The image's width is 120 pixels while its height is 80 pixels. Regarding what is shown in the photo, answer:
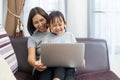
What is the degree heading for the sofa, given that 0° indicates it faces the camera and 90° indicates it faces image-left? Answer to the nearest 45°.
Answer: approximately 0°

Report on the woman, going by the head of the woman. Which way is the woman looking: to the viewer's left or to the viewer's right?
to the viewer's right

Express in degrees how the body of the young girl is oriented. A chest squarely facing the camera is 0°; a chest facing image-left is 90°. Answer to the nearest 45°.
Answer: approximately 0°
